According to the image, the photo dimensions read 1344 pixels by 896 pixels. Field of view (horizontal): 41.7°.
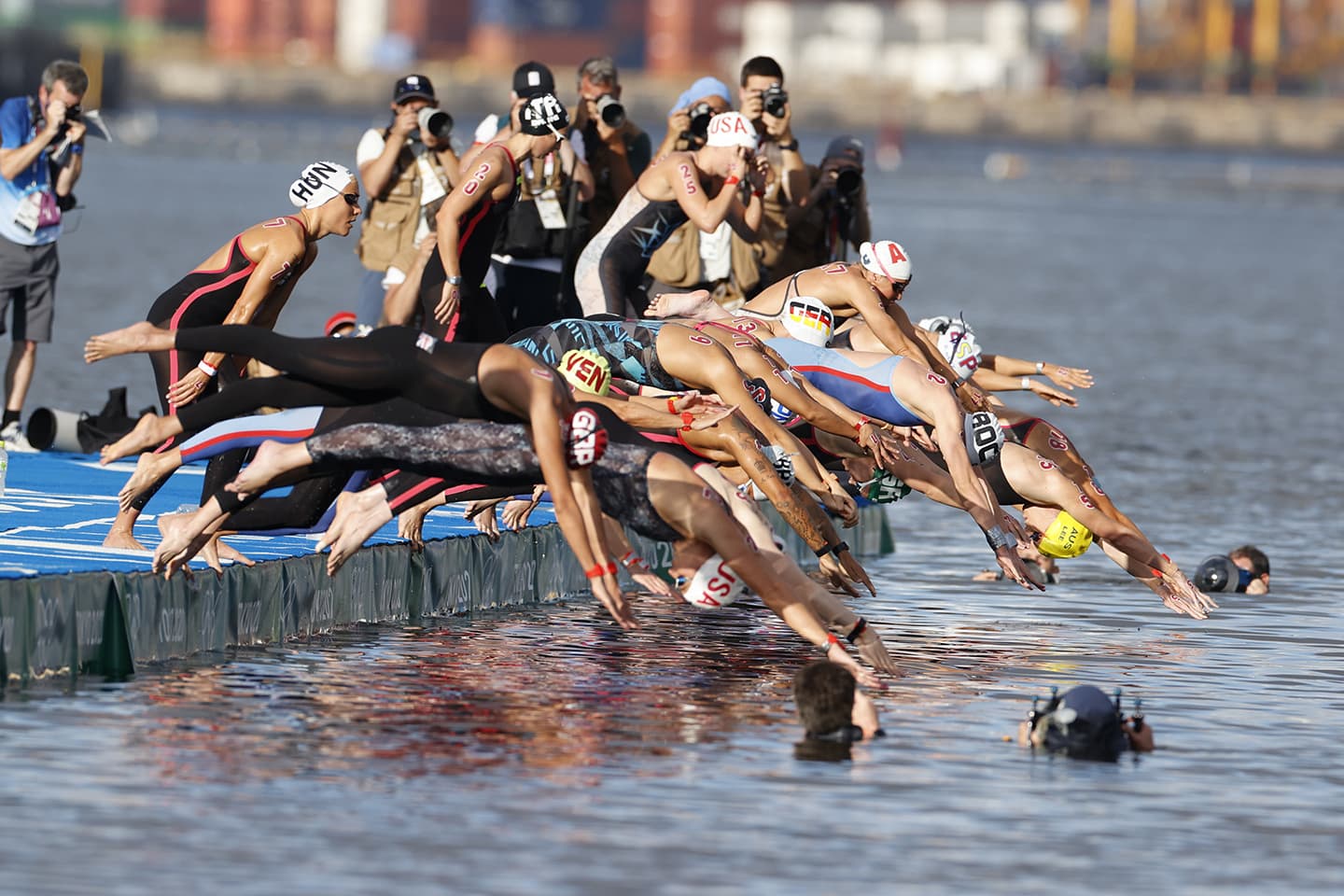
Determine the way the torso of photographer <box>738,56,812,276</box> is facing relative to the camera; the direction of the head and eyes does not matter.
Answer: toward the camera

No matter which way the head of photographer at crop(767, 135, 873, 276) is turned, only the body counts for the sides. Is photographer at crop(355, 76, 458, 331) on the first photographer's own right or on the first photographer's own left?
on the first photographer's own right

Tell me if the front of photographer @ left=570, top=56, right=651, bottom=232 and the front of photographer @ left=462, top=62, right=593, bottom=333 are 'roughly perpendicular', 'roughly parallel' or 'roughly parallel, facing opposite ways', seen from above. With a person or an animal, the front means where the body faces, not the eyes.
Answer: roughly parallel

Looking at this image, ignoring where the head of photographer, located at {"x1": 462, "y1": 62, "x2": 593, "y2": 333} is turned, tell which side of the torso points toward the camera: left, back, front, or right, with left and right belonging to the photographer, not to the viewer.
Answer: front

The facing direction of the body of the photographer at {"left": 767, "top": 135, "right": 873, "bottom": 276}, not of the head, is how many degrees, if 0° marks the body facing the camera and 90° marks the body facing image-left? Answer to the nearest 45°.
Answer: approximately 0°

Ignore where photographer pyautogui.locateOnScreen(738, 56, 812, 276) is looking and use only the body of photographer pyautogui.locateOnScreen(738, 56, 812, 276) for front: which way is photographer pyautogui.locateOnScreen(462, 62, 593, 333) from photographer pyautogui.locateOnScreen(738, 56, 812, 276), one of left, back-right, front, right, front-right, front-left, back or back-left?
front-right

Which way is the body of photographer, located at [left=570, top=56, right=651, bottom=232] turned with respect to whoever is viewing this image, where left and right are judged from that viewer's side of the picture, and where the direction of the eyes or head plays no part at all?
facing the viewer

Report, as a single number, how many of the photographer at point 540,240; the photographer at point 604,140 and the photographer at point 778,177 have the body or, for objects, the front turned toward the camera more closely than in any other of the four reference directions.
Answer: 3

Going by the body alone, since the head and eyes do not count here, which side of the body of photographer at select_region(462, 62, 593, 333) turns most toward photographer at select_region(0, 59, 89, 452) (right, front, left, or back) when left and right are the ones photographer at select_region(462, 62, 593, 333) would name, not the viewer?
right

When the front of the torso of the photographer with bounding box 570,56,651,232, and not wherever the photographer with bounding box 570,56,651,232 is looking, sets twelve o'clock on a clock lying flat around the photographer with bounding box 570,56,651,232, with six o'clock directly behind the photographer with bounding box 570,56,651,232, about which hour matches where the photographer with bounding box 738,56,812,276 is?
the photographer with bounding box 738,56,812,276 is roughly at 8 o'clock from the photographer with bounding box 570,56,651,232.

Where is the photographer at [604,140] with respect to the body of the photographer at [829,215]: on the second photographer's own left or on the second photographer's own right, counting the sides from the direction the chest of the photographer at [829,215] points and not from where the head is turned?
on the second photographer's own right

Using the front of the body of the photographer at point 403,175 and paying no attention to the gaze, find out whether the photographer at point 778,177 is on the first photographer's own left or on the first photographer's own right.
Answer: on the first photographer's own left

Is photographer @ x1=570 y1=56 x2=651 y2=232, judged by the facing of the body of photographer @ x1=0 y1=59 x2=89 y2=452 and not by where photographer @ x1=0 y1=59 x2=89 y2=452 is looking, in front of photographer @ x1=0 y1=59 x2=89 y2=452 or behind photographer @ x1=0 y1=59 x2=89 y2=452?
in front

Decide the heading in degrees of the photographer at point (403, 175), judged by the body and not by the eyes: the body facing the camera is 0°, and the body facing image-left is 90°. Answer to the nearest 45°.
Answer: approximately 315°

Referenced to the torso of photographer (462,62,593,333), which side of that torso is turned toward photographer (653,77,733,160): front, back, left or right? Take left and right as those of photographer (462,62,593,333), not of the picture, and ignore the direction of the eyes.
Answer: left

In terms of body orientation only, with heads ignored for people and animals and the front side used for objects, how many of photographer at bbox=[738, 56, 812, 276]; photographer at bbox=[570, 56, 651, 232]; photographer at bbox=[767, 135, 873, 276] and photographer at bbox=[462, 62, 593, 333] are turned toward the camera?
4
